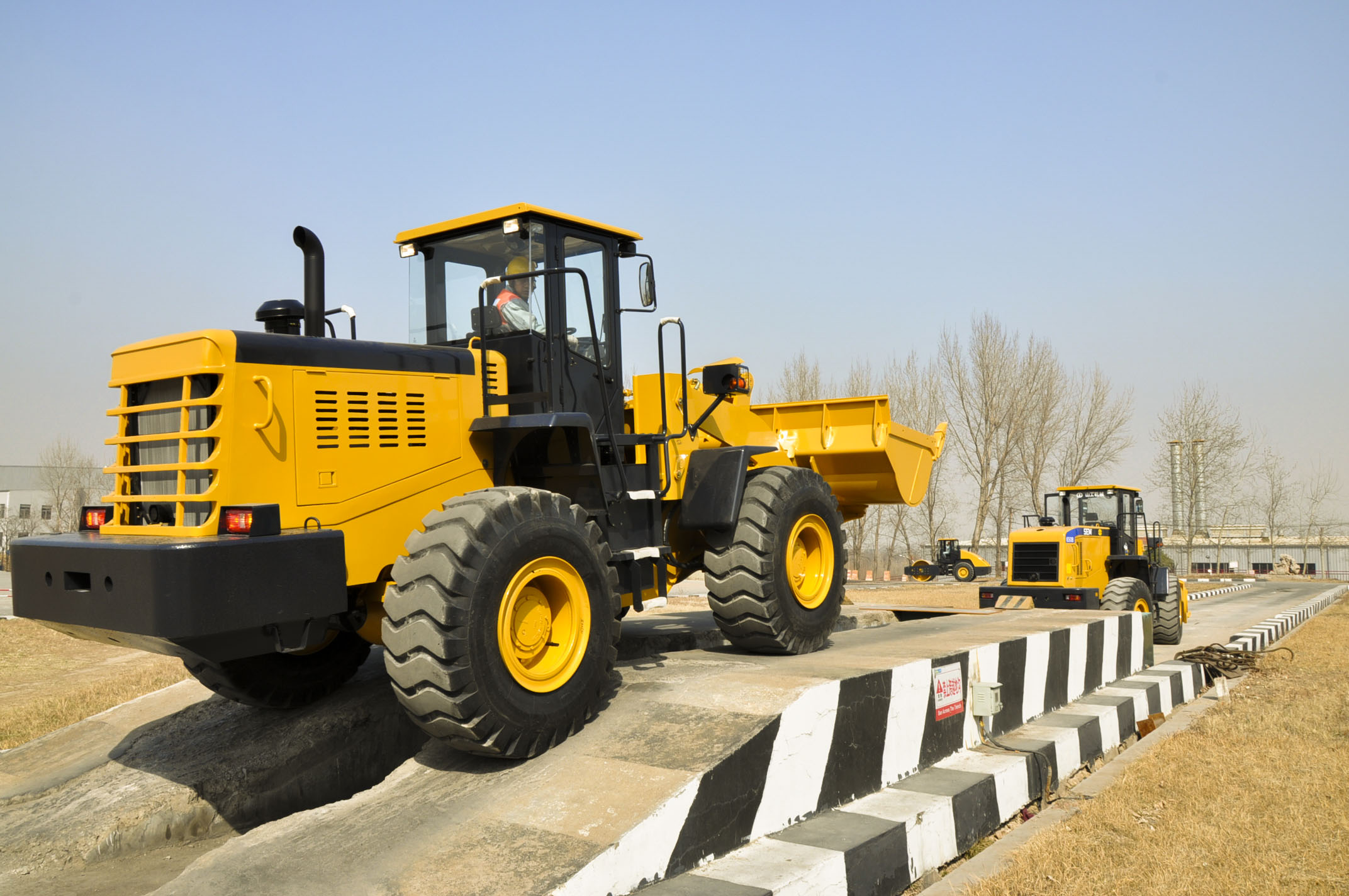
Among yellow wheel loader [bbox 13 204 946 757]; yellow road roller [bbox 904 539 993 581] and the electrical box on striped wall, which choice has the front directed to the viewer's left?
the yellow road roller

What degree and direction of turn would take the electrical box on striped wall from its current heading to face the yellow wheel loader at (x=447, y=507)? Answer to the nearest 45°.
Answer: approximately 90° to its right

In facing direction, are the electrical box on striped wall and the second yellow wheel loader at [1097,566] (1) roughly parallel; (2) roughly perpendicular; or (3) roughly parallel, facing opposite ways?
roughly perpendicular

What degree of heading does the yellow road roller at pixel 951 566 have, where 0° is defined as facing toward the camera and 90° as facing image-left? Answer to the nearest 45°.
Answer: approximately 90°

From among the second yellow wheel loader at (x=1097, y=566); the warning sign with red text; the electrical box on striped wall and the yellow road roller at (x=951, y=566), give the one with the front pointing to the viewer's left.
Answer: the yellow road roller at (x=951, y=566)

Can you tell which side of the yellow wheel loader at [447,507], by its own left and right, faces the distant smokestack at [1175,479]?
front
